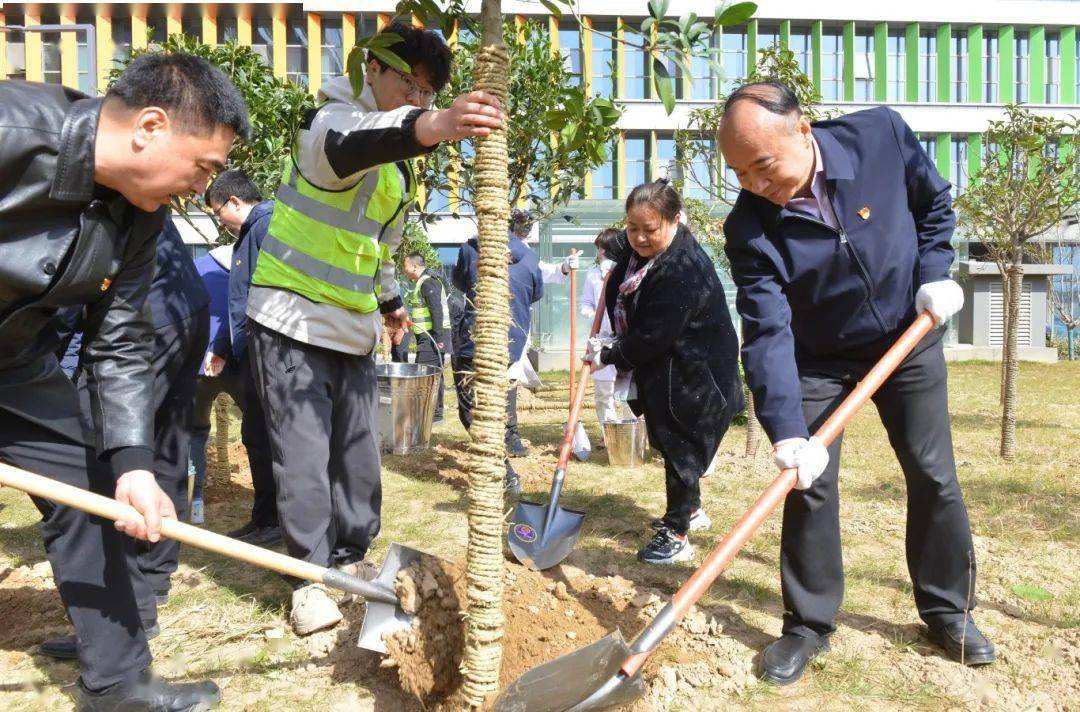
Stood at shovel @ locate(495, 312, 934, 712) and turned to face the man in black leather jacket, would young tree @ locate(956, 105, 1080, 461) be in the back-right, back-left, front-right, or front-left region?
back-right

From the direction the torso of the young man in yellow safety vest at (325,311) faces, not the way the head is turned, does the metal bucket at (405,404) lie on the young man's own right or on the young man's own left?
on the young man's own left

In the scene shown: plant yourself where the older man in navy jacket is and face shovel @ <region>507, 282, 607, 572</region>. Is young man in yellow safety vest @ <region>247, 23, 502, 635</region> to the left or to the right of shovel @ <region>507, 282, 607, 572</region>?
left

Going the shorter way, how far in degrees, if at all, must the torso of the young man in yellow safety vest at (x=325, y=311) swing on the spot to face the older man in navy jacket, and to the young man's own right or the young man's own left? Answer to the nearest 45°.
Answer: approximately 45° to the young man's own left

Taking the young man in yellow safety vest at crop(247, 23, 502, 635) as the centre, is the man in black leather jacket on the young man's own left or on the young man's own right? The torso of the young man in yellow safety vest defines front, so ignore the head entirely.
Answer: on the young man's own right

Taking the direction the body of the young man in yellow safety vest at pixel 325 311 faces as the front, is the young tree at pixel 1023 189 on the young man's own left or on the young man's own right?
on the young man's own left

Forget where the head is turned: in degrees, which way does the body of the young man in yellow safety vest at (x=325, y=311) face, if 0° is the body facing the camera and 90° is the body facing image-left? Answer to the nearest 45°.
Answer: approximately 315°

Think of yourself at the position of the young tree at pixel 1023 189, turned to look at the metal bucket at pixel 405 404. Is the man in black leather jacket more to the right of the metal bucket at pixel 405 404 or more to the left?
left

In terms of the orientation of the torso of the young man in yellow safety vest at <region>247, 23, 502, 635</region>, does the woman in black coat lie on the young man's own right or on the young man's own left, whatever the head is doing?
on the young man's own left

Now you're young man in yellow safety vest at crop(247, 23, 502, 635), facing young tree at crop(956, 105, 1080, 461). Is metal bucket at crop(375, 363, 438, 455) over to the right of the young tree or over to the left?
left
